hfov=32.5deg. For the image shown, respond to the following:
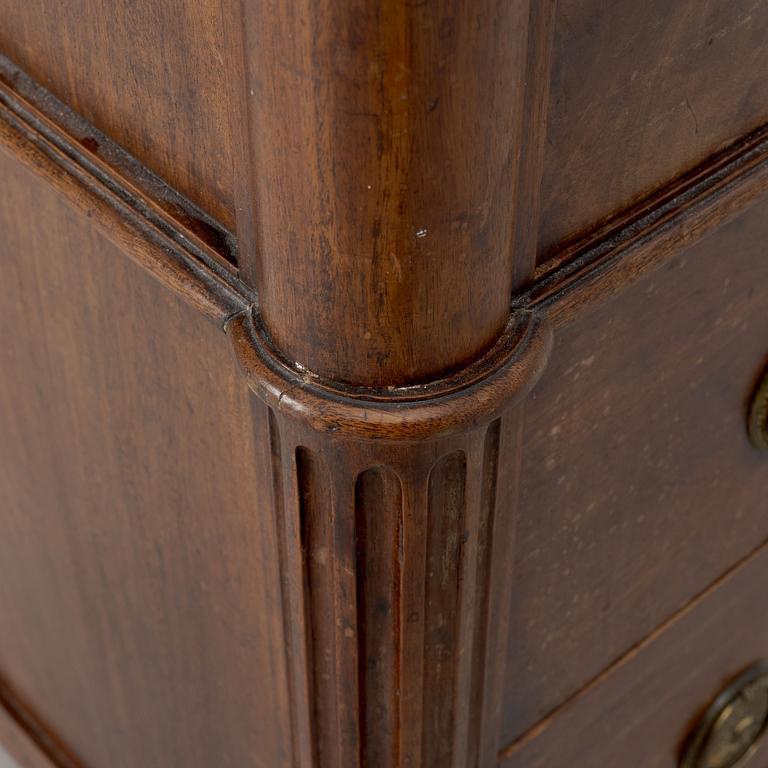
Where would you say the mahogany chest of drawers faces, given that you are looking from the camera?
facing the viewer and to the right of the viewer
